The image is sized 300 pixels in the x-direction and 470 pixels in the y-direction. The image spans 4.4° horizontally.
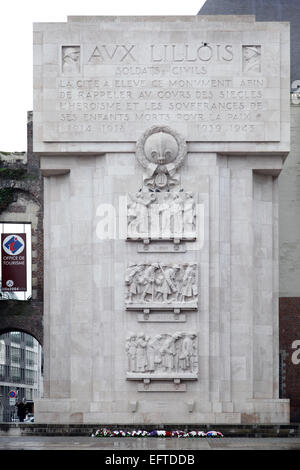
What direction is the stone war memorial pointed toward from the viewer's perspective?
toward the camera
